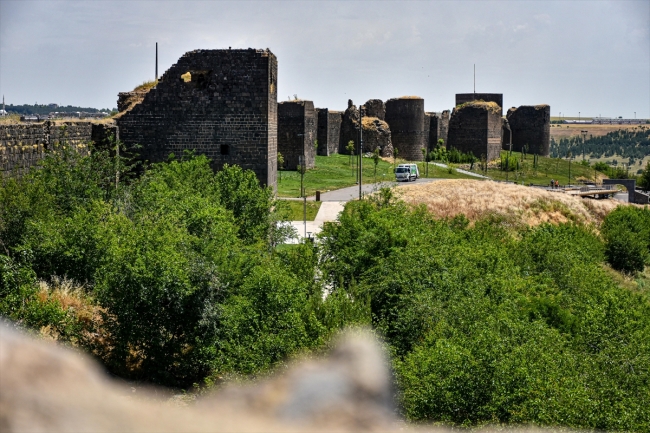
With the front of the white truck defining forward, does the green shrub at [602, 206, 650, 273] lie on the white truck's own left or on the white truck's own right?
on the white truck's own left

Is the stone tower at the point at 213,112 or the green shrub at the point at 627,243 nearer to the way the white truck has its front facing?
the stone tower

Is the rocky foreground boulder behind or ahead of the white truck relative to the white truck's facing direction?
ahead

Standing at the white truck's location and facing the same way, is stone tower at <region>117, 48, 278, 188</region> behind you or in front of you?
in front

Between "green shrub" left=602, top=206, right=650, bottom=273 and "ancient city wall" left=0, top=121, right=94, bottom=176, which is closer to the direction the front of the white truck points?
the ancient city wall

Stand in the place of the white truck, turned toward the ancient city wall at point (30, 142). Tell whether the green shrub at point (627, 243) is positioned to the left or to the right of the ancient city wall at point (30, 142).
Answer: left

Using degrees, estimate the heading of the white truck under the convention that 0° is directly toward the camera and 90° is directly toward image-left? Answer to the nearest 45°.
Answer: approximately 45°

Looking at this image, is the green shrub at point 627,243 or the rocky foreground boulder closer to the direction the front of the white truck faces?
the rocky foreground boulder

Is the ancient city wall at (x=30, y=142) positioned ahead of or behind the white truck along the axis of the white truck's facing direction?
ahead
